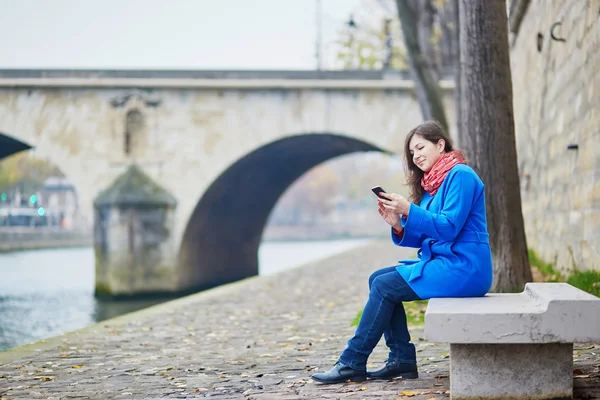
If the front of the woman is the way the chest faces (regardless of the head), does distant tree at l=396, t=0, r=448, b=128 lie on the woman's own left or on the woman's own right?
on the woman's own right

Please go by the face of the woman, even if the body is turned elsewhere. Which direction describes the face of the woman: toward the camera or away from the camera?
toward the camera

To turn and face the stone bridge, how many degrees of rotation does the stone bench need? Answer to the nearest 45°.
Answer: approximately 45° to its right

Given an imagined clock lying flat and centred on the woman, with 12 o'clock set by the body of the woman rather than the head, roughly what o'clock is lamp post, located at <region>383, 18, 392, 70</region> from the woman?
The lamp post is roughly at 3 o'clock from the woman.

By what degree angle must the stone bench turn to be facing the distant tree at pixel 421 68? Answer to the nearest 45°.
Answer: approximately 90° to its right

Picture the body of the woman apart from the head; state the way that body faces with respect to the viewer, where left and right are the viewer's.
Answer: facing to the left of the viewer

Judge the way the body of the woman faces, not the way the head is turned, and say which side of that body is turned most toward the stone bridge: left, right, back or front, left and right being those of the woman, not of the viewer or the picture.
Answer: right

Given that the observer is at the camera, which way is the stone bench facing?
facing to the left of the viewer

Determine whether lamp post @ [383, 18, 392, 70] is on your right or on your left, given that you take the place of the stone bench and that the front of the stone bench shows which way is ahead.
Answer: on your right
